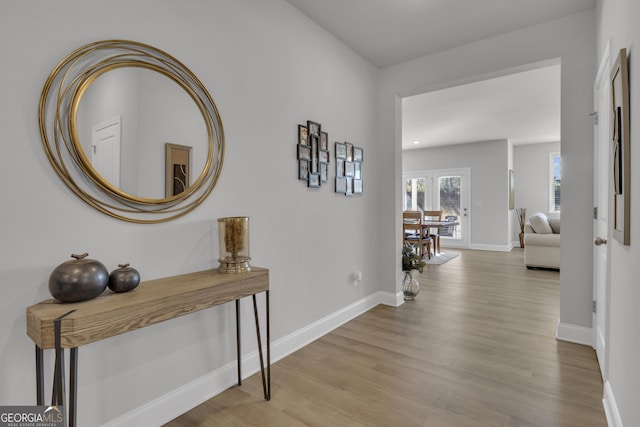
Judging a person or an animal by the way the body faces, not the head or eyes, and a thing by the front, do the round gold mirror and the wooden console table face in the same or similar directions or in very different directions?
same or similar directions

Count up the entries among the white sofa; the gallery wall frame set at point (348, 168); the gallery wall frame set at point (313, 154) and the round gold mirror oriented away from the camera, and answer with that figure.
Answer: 0

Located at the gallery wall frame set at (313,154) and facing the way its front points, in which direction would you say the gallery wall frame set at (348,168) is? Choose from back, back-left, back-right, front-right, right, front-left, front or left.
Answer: left

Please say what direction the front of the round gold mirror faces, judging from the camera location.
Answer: facing the viewer and to the right of the viewer

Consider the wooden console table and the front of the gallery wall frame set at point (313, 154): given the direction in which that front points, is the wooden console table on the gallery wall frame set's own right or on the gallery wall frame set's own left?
on the gallery wall frame set's own right

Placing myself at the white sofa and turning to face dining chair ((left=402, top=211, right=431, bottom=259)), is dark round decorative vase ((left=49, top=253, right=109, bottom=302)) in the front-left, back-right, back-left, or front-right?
front-left

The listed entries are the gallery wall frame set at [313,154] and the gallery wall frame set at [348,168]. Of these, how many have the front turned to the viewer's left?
0

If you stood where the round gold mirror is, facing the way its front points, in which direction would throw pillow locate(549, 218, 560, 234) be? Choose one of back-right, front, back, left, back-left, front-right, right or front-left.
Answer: front-left

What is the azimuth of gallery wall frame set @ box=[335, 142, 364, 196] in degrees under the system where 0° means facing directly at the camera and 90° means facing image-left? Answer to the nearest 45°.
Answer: approximately 315°

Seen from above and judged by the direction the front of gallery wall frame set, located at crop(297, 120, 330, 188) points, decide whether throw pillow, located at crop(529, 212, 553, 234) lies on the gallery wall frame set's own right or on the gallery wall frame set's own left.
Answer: on the gallery wall frame set's own left

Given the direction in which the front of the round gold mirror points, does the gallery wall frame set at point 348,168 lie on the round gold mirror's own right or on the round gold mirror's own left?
on the round gold mirror's own left

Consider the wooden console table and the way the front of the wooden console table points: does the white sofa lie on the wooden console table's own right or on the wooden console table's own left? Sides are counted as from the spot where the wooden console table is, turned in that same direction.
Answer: on the wooden console table's own left

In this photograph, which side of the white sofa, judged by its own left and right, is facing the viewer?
right

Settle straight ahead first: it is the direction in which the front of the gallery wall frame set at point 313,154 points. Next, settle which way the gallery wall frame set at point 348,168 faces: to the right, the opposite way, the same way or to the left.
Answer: the same way
